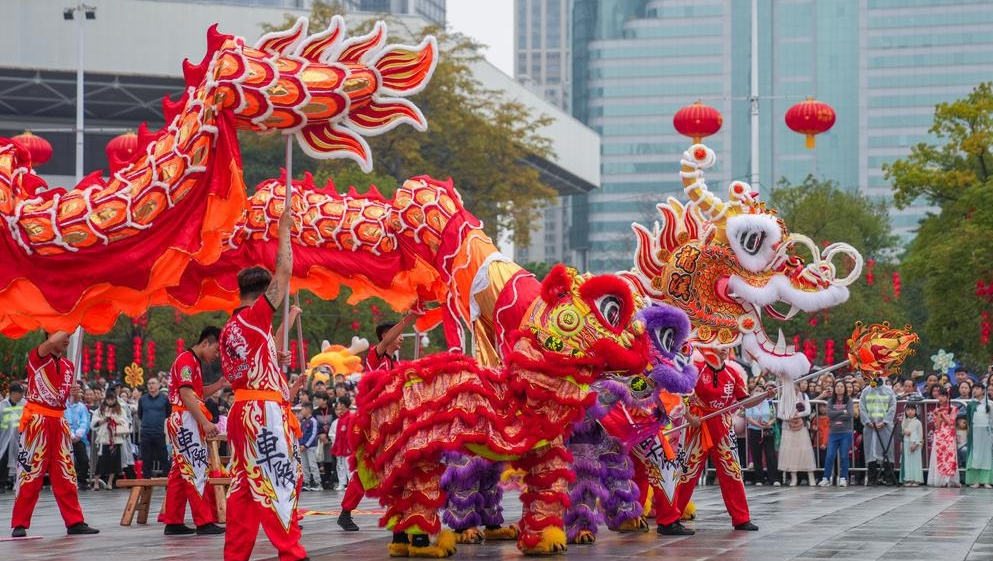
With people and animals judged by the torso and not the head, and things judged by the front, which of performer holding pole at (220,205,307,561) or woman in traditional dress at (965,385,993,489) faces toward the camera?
the woman in traditional dress

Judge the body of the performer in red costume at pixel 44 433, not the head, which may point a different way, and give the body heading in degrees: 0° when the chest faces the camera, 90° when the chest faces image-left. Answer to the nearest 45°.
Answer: approximately 315°

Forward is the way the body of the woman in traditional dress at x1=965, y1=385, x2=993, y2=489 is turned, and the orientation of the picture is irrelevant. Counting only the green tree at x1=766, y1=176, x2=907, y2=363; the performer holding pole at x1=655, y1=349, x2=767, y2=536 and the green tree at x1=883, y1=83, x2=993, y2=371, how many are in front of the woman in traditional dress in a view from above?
1

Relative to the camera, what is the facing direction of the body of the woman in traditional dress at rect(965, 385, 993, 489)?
toward the camera

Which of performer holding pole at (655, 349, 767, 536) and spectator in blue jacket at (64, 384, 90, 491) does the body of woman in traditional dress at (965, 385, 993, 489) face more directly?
the performer holding pole

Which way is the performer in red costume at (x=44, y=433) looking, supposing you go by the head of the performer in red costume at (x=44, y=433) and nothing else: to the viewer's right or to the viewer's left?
to the viewer's right

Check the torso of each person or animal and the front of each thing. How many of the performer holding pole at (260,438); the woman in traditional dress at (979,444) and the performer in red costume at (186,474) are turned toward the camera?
1

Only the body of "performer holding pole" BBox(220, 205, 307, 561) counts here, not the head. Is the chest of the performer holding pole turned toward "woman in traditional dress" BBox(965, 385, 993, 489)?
yes

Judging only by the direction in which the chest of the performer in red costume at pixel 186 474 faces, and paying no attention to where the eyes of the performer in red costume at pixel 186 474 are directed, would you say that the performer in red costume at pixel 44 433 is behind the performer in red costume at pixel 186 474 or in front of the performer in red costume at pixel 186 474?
behind

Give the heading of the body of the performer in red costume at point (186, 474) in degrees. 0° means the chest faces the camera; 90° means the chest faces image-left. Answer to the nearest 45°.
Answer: approximately 270°

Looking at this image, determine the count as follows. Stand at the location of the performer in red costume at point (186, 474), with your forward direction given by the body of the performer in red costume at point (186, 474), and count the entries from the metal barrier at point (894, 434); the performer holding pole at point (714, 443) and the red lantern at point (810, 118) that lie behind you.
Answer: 0
